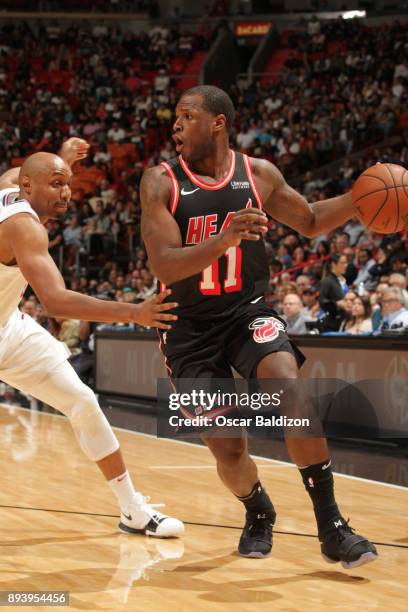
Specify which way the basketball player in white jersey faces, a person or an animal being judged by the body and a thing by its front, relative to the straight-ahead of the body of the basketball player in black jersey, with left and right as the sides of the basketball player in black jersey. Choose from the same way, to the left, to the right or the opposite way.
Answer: to the left

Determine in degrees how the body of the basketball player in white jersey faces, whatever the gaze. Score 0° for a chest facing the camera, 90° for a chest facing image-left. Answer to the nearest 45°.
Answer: approximately 270°

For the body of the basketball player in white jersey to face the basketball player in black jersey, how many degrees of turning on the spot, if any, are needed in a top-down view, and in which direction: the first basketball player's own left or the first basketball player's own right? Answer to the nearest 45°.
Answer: approximately 45° to the first basketball player's own right

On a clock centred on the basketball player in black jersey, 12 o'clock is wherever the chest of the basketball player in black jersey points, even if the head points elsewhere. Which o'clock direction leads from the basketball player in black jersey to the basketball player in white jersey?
The basketball player in white jersey is roughly at 4 o'clock from the basketball player in black jersey.

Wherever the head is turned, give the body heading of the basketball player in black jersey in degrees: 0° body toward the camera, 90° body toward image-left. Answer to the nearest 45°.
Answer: approximately 0°

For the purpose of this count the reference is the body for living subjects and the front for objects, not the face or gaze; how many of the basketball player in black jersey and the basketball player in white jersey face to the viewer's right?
1
